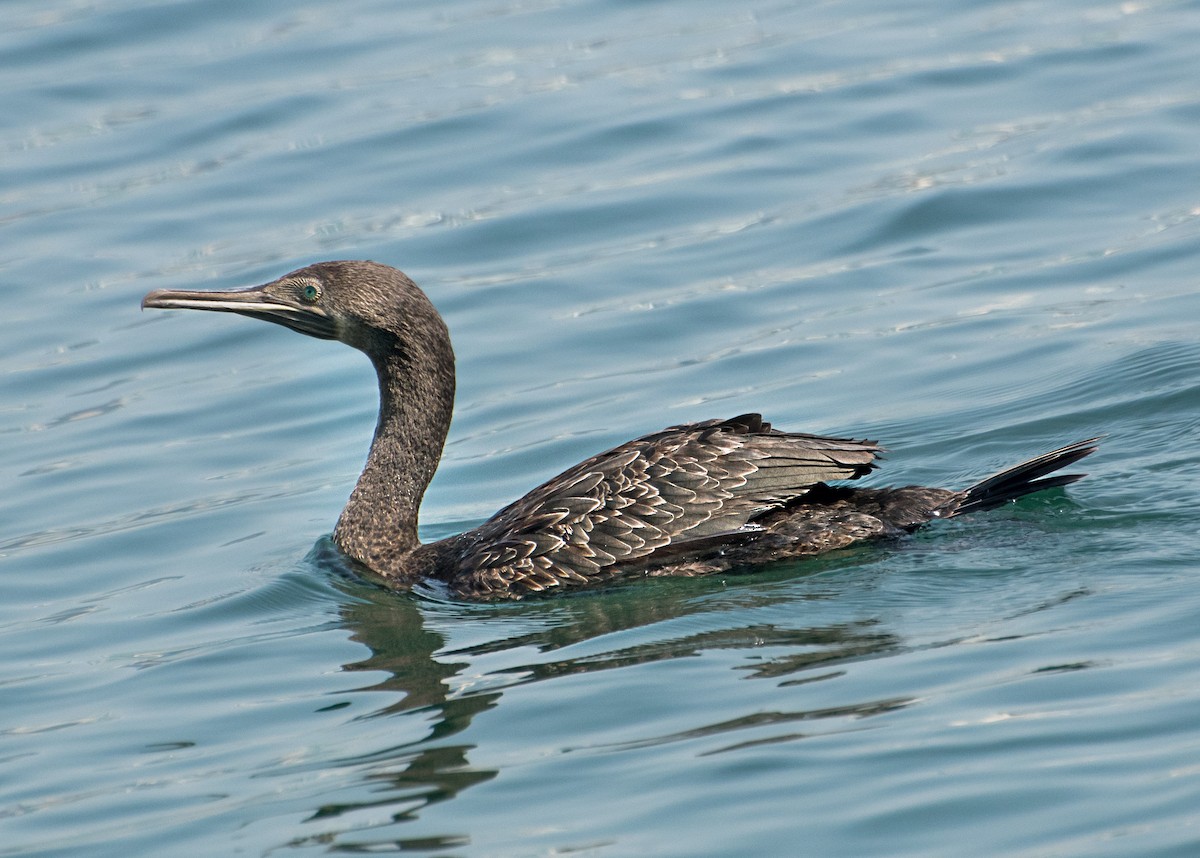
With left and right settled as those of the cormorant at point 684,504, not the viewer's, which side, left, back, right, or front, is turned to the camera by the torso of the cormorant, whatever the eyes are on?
left
